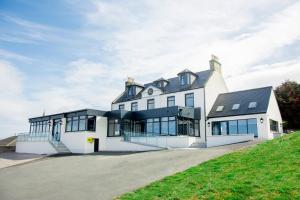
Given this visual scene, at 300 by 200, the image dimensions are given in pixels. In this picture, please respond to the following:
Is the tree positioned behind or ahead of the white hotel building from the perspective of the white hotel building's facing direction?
behind

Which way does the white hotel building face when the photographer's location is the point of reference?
facing the viewer and to the left of the viewer
